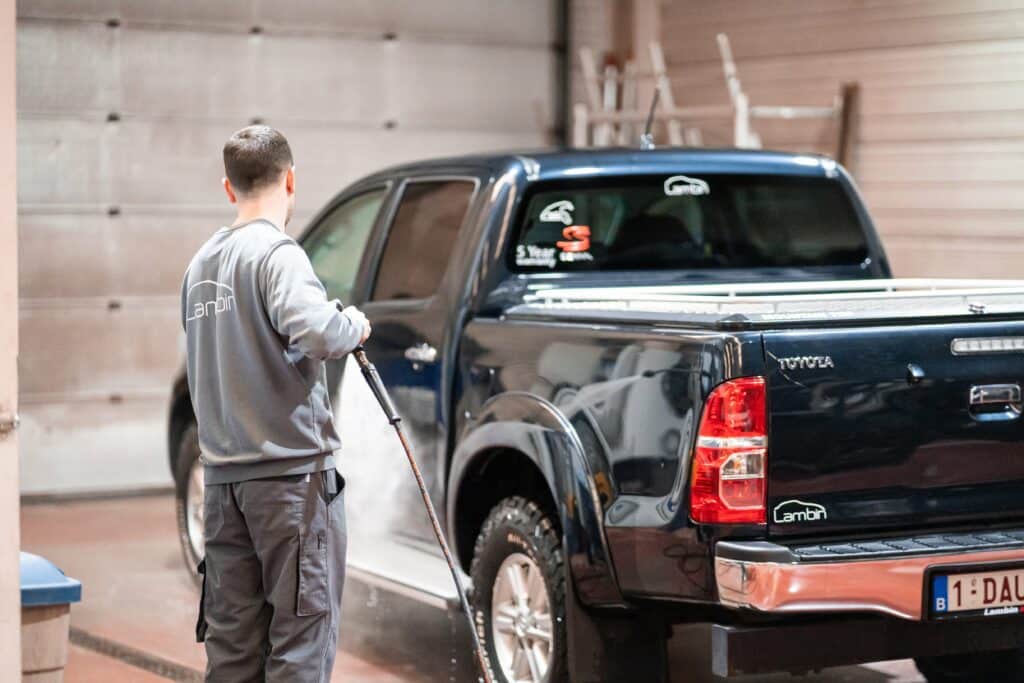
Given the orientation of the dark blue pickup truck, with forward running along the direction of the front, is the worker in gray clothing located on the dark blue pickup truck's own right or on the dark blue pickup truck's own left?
on the dark blue pickup truck's own left

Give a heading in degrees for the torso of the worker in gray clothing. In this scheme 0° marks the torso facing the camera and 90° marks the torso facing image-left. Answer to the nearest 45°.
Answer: approximately 225°

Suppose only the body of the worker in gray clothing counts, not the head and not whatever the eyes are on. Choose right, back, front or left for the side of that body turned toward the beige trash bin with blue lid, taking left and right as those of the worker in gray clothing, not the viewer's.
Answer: left

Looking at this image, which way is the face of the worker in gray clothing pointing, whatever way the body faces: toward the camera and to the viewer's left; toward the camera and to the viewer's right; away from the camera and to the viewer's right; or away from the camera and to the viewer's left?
away from the camera and to the viewer's right

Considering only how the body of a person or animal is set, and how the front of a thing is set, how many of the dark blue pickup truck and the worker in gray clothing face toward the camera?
0

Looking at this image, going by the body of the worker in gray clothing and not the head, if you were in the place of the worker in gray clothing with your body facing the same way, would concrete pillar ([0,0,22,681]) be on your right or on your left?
on your left

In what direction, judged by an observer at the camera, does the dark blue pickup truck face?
facing away from the viewer and to the left of the viewer

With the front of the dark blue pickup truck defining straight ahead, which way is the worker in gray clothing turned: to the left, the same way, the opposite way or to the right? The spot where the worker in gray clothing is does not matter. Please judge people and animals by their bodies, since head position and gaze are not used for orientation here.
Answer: to the right

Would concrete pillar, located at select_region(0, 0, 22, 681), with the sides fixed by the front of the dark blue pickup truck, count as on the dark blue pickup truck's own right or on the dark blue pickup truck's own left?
on the dark blue pickup truck's own left
